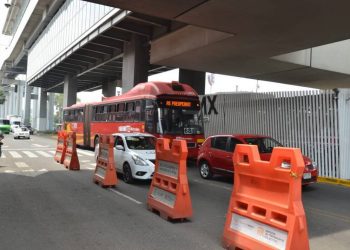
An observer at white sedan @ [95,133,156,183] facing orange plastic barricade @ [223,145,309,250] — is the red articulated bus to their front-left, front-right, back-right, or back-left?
back-left

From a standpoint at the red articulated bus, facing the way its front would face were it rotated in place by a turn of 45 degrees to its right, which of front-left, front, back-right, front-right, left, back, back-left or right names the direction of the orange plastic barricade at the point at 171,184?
front

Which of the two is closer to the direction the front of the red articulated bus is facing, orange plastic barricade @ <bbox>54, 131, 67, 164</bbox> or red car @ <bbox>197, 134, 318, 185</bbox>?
the red car

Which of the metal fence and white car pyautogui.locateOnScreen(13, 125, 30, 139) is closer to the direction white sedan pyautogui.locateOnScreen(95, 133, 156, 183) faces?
the metal fence

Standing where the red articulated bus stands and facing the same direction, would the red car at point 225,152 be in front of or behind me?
in front

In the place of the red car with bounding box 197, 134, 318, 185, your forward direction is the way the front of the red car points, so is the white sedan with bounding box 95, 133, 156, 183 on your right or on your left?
on your right

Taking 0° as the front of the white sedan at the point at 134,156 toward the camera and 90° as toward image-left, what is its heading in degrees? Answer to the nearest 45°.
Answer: approximately 315°
